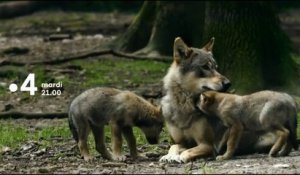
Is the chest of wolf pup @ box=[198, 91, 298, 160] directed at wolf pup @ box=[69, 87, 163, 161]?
yes

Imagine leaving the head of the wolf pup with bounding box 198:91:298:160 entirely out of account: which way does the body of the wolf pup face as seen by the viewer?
to the viewer's left

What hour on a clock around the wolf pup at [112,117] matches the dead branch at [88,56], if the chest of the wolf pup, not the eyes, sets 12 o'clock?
The dead branch is roughly at 9 o'clock from the wolf pup.

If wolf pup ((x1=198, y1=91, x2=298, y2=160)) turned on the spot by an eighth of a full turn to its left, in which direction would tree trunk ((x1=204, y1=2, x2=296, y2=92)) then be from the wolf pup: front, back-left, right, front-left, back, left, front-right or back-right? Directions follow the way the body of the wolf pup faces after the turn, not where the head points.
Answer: back-right

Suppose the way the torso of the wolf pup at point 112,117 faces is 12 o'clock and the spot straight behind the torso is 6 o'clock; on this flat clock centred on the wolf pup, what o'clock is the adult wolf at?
The adult wolf is roughly at 12 o'clock from the wolf pup.

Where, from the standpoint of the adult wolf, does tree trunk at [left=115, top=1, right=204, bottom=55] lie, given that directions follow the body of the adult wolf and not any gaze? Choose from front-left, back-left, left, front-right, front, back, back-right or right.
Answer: back-right

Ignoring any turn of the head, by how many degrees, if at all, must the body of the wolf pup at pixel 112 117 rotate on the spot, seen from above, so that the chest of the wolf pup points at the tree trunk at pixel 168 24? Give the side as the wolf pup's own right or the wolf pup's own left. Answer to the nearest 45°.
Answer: approximately 90° to the wolf pup's own left

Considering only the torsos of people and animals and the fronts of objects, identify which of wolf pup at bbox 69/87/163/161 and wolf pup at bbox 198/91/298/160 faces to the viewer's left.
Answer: wolf pup at bbox 198/91/298/160

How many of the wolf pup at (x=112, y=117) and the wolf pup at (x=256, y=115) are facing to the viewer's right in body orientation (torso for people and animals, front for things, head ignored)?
1

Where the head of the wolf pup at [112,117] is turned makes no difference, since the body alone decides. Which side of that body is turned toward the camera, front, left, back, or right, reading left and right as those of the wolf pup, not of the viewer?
right

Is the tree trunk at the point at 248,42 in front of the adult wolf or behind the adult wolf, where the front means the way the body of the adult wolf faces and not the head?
behind

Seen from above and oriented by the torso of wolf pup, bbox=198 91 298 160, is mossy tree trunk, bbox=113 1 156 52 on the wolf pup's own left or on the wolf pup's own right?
on the wolf pup's own right

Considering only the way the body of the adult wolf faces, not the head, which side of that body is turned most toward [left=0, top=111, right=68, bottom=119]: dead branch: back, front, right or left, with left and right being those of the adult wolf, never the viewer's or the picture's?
right

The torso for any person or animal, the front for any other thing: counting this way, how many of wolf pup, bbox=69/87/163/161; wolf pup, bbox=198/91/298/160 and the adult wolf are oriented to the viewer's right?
1
